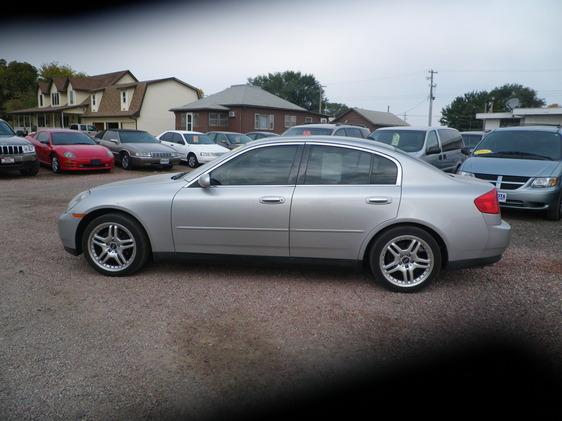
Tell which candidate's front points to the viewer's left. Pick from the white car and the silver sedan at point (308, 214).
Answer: the silver sedan

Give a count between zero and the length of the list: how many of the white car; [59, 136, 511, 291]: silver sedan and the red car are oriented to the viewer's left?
1

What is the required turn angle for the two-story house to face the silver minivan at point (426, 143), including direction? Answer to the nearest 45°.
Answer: approximately 45° to its left

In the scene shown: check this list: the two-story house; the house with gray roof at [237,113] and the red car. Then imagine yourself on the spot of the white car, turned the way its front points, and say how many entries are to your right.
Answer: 1

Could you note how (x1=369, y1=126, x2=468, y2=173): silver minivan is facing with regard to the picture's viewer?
facing the viewer and to the left of the viewer

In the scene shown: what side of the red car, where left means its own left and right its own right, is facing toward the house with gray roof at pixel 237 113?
left

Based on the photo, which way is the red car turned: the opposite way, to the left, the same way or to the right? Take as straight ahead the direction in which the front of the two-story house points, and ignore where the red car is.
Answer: to the left

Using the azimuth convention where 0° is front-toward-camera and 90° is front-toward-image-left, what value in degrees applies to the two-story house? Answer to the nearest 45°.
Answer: approximately 45°

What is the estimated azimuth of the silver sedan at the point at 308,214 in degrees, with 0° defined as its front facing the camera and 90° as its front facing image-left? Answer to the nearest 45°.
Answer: approximately 90°

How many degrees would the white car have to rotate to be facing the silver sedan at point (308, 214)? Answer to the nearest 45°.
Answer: approximately 45° to its right

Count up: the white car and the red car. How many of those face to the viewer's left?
0

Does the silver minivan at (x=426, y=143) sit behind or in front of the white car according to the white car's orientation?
in front

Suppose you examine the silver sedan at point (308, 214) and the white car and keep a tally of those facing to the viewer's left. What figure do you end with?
1

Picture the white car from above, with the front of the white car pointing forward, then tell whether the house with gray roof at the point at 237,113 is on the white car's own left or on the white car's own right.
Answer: on the white car's own left

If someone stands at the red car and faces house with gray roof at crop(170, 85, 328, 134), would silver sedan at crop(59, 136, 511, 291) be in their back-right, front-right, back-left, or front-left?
back-right

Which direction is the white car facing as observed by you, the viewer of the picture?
facing the viewer and to the right of the viewer
